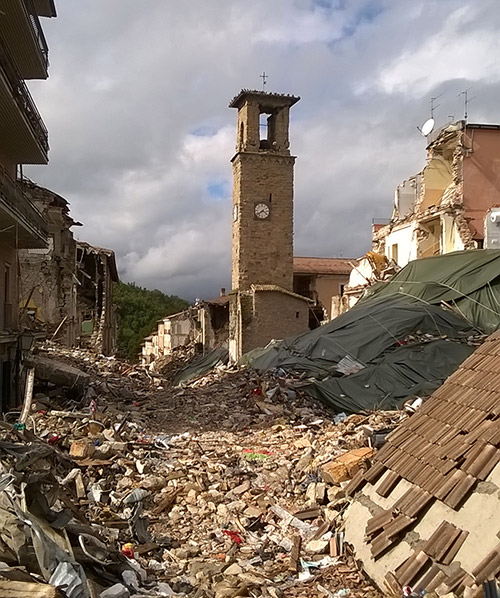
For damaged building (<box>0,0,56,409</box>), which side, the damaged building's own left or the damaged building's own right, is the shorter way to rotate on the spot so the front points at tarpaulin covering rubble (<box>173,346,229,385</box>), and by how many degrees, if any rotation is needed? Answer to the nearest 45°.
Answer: approximately 45° to the damaged building's own left

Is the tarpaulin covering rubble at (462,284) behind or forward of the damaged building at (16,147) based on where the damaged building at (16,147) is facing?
forward

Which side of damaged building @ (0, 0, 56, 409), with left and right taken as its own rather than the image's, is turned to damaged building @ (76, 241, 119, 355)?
left

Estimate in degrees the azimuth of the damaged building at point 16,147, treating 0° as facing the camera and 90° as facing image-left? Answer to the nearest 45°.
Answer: approximately 270°

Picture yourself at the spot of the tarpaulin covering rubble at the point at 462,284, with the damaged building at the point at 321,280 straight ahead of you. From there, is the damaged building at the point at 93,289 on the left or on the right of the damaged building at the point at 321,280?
left

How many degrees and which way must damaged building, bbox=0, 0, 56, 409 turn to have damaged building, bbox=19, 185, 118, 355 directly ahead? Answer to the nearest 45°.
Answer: approximately 90° to its left

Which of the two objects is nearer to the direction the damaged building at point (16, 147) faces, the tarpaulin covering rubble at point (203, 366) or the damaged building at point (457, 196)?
the damaged building

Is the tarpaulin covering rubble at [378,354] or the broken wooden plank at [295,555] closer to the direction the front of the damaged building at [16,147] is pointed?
the tarpaulin covering rubble

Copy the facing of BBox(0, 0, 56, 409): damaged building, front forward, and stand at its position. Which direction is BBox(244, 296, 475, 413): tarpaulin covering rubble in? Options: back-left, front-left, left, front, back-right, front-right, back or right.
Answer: front

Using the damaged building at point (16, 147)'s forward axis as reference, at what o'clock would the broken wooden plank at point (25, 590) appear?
The broken wooden plank is roughly at 3 o'clock from the damaged building.
